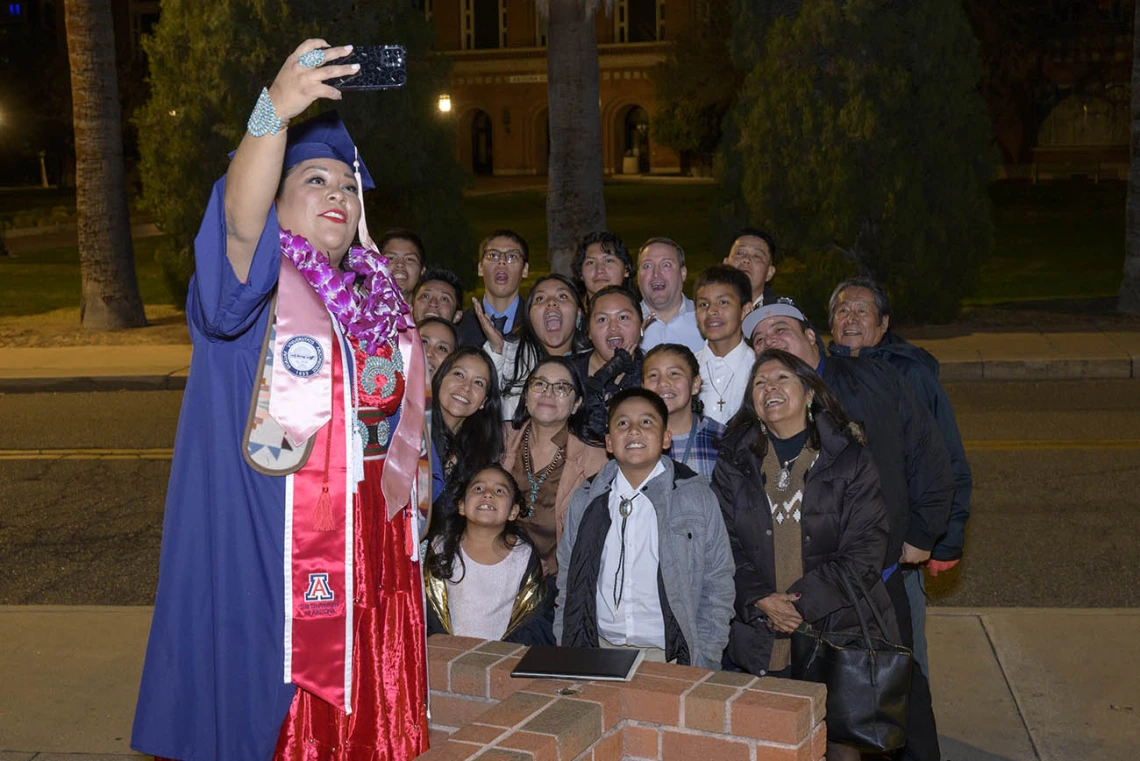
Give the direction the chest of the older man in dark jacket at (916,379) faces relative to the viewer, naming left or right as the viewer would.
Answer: facing the viewer and to the left of the viewer

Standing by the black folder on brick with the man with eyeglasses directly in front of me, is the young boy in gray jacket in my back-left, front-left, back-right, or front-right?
front-right

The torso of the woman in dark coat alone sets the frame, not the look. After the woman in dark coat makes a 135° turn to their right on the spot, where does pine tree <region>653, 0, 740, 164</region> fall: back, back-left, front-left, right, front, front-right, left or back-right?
front

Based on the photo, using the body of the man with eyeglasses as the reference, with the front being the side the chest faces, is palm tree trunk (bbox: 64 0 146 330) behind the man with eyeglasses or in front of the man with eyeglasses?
behind

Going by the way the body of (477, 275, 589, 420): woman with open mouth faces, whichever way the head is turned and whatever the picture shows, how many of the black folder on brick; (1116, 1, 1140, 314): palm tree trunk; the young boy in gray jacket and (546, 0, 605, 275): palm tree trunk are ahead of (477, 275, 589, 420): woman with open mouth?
2

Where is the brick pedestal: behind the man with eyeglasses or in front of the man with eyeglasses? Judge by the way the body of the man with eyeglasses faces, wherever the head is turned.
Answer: in front

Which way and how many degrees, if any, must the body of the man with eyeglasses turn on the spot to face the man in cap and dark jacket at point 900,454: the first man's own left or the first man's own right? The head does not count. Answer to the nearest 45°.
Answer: approximately 45° to the first man's own left

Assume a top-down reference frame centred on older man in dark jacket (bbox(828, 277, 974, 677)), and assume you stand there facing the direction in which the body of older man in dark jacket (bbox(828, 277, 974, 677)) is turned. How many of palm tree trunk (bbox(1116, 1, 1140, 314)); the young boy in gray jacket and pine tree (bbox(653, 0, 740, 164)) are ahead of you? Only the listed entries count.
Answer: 1

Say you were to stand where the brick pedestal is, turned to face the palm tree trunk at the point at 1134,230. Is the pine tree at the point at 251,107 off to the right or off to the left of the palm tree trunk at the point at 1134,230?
left

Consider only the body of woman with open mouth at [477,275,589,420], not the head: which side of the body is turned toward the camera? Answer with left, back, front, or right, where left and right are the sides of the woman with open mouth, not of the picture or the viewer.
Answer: front

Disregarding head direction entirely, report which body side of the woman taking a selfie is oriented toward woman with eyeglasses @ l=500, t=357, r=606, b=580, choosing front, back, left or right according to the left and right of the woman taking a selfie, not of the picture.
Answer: left

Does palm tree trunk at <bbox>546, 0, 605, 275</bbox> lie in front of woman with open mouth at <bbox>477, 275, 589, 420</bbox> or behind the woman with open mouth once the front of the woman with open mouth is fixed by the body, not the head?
behind

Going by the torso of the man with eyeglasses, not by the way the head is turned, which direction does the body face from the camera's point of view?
toward the camera

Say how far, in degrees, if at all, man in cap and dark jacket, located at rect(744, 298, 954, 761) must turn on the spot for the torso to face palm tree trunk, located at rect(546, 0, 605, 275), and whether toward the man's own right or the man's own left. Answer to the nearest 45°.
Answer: approximately 135° to the man's own right
